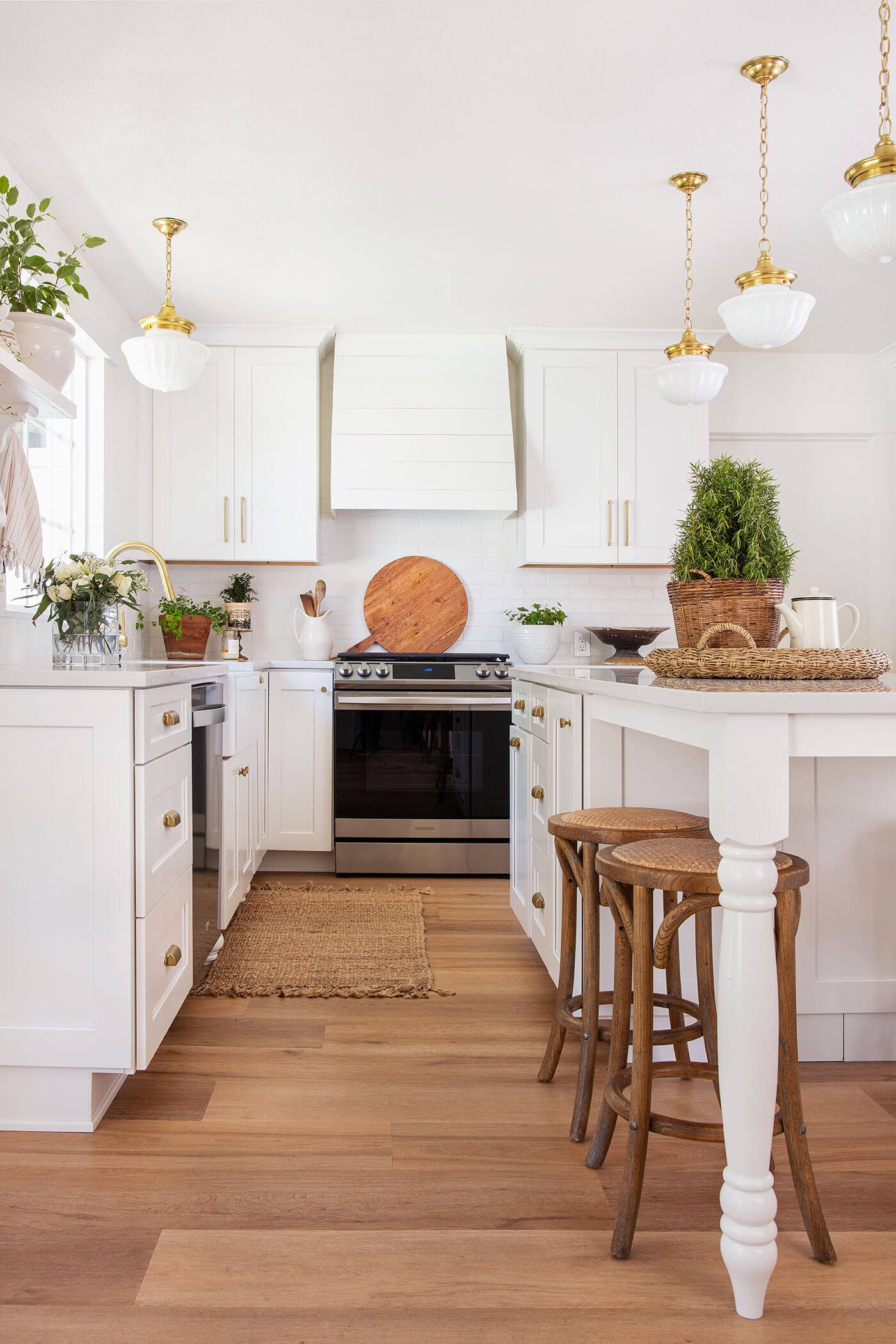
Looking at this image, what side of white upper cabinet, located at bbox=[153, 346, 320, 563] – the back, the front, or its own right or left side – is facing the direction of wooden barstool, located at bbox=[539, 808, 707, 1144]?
front

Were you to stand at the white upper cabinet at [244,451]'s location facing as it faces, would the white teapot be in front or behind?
in front

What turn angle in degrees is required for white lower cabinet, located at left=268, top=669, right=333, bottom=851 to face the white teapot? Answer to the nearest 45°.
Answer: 0° — it already faces it

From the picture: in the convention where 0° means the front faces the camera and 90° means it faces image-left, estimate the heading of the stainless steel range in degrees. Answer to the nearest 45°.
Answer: approximately 0°
